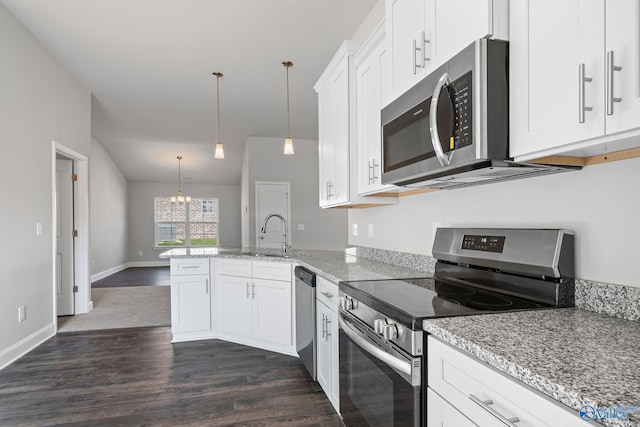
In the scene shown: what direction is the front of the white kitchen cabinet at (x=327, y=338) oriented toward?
to the viewer's left

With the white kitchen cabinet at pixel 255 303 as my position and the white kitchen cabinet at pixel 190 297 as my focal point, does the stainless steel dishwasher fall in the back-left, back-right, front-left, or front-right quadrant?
back-left

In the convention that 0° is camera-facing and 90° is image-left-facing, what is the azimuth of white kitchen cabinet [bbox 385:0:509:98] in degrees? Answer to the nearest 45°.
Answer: approximately 45°

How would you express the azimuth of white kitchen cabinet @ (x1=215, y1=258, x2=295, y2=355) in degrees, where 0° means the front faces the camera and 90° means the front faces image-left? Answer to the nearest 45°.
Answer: approximately 45°

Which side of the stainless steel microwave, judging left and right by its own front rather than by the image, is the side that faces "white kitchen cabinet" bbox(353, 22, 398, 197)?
right

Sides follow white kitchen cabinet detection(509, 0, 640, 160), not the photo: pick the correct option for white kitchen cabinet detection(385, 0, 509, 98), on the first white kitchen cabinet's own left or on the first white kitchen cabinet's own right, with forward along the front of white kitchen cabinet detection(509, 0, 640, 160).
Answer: on the first white kitchen cabinet's own right

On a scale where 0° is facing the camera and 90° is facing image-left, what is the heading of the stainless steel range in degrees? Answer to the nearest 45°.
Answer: approximately 45°

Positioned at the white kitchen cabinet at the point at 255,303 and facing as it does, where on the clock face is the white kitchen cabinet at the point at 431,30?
the white kitchen cabinet at the point at 431,30 is roughly at 10 o'clock from the white kitchen cabinet at the point at 255,303.

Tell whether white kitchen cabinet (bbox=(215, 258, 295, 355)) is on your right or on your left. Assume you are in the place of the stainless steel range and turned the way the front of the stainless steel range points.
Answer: on your right
